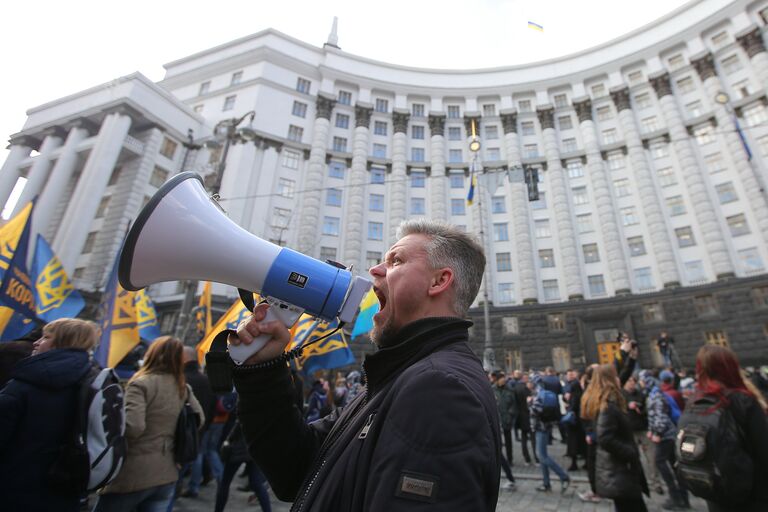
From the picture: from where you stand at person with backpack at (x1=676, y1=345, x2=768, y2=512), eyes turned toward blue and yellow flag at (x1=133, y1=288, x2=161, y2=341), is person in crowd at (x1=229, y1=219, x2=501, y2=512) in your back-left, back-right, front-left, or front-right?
front-left

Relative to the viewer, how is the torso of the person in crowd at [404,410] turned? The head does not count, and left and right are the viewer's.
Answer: facing to the left of the viewer

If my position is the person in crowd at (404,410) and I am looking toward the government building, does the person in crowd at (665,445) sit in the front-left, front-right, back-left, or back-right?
front-right

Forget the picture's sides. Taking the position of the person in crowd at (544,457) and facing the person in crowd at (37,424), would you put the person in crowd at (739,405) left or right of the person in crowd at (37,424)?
left

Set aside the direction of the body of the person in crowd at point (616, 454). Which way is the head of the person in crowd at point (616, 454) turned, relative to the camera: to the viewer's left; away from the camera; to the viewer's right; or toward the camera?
away from the camera

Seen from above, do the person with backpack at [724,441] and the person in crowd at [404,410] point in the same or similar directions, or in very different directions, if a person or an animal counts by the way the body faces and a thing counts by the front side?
very different directions

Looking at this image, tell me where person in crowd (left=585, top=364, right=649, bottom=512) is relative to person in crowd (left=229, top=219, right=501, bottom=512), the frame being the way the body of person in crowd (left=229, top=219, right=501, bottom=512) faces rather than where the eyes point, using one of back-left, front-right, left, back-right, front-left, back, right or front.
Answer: back-right

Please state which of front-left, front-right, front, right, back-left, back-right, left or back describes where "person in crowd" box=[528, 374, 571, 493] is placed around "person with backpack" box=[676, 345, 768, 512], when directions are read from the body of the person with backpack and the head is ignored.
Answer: left
